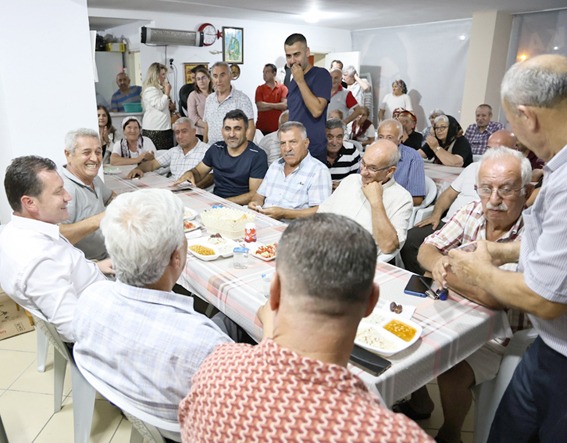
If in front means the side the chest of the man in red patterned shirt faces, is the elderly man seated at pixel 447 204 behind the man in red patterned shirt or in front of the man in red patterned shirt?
in front

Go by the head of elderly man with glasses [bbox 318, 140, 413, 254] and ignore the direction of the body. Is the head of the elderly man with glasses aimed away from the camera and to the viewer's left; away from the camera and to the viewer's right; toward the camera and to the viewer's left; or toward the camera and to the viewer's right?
toward the camera and to the viewer's left

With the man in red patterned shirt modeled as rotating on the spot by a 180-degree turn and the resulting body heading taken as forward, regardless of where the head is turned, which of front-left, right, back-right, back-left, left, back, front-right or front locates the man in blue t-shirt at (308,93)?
back

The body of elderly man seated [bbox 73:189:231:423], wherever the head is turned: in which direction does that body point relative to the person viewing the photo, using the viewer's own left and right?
facing away from the viewer and to the right of the viewer

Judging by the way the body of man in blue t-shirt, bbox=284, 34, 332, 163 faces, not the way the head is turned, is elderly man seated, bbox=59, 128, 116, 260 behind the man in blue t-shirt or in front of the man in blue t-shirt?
in front

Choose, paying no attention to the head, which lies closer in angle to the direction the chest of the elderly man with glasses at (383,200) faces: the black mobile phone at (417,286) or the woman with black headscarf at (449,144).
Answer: the black mobile phone

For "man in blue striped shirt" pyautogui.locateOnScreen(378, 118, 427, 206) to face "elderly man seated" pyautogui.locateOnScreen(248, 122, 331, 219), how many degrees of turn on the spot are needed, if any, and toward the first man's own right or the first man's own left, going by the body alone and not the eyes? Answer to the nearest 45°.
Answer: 0° — they already face them

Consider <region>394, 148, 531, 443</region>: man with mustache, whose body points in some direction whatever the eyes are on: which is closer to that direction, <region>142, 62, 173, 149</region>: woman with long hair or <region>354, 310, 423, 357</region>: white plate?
the white plate

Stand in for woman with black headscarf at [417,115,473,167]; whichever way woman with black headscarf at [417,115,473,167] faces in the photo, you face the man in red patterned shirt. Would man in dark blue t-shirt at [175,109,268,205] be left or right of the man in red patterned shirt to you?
right

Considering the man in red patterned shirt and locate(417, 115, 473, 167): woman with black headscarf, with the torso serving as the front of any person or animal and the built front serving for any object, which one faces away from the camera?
the man in red patterned shirt

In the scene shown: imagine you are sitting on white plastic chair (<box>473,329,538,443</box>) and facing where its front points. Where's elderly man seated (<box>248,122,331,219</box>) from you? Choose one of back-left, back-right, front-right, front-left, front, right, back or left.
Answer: front-right

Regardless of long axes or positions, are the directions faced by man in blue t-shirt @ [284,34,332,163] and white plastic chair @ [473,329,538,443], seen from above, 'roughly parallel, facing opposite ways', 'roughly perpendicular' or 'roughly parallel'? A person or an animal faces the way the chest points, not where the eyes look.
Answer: roughly perpendicular

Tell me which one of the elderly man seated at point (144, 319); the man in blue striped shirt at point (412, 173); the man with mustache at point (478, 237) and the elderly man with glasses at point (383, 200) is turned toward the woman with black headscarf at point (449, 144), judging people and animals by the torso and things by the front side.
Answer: the elderly man seated

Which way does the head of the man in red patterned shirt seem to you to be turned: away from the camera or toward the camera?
away from the camera
